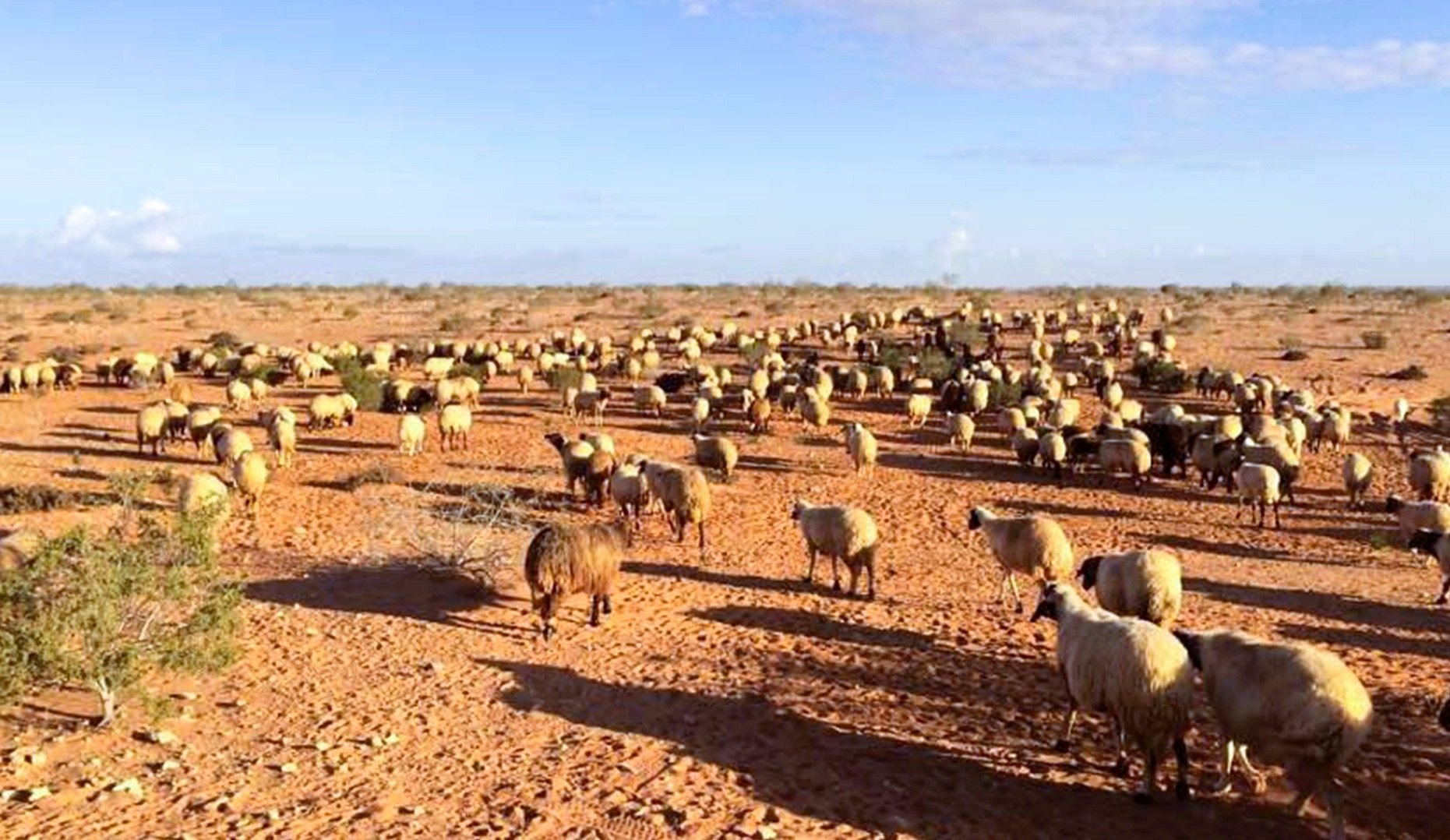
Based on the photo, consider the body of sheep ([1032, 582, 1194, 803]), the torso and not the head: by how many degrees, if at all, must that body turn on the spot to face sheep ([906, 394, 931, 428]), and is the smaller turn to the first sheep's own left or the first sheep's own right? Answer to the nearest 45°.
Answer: approximately 45° to the first sheep's own right

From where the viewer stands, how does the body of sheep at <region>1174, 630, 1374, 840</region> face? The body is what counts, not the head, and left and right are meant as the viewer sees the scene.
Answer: facing away from the viewer and to the left of the viewer

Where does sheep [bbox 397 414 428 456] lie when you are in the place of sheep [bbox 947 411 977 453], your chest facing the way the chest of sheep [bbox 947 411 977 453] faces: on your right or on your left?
on your left

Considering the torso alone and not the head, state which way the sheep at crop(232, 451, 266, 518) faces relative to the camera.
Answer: away from the camera

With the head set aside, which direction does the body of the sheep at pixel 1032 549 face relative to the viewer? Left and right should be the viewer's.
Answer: facing to the left of the viewer

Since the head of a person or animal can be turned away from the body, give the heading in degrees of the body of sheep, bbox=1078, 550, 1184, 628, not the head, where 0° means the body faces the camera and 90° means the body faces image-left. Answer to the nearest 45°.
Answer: approximately 135°

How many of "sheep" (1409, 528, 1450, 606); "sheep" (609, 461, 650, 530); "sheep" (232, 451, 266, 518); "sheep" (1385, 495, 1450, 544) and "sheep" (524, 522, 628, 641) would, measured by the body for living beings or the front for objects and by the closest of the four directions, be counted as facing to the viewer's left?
2

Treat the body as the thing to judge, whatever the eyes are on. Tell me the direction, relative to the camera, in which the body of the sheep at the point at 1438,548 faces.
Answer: to the viewer's left

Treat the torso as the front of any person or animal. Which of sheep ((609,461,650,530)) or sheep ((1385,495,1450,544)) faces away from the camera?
sheep ((609,461,650,530))

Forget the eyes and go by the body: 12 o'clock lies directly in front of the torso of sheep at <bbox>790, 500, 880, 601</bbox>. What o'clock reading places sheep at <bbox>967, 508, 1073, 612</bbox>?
sheep at <bbox>967, 508, 1073, 612</bbox> is roughly at 5 o'clock from sheep at <bbox>790, 500, 880, 601</bbox>.

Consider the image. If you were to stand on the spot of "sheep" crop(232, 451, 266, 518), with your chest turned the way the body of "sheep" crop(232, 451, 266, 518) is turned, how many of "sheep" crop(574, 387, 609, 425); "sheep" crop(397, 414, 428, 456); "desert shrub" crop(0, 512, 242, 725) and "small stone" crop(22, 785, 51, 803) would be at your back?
2

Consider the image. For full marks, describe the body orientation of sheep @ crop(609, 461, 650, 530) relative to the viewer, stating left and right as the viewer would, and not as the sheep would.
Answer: facing away from the viewer
